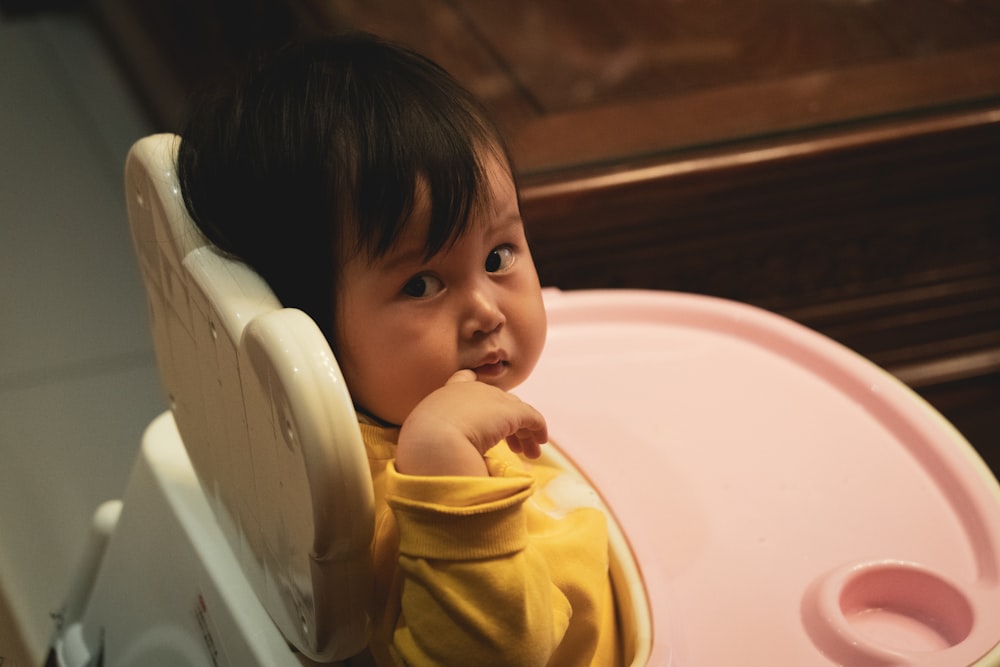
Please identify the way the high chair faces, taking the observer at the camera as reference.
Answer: facing away from the viewer and to the right of the viewer
